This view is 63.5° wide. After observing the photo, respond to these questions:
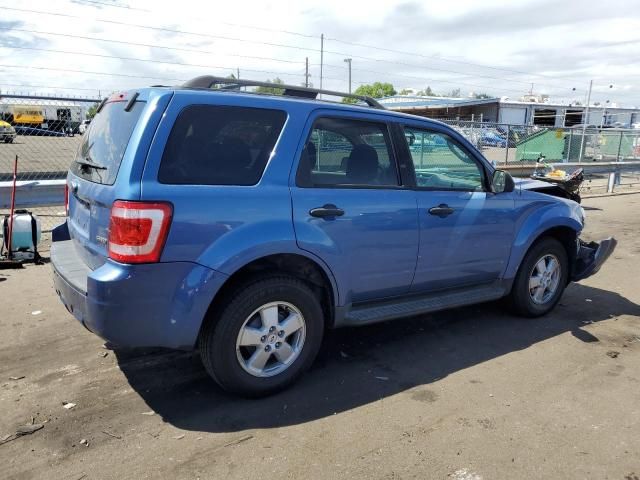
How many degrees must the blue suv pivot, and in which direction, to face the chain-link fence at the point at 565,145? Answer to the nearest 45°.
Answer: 0° — it already faces it

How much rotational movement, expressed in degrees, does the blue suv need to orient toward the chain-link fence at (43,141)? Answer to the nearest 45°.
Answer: approximately 90° to its left

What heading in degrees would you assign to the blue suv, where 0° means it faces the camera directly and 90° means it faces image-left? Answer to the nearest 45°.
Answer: approximately 225°
